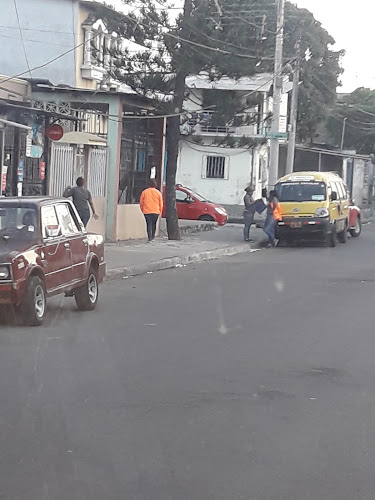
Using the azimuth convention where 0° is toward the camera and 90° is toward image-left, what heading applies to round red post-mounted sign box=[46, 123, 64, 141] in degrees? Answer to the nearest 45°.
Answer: approximately 0°

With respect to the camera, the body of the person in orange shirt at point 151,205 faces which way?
away from the camera

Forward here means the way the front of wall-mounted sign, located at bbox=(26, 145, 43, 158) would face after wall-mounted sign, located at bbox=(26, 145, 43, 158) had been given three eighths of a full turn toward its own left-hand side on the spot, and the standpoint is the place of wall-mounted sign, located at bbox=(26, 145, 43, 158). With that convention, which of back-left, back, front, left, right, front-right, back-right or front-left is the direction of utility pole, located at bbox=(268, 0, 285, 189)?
front

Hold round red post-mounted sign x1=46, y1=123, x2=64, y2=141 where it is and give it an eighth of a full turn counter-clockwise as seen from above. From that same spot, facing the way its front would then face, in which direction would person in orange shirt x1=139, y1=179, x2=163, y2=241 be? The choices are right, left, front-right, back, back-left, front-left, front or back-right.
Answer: left

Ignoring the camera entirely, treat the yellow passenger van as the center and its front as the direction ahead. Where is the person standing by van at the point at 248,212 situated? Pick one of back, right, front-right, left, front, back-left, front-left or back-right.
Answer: right

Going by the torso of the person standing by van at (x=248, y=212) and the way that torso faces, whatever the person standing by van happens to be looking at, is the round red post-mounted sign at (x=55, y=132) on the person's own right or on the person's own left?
on the person's own right

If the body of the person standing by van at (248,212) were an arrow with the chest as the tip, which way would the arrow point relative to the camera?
to the viewer's right
